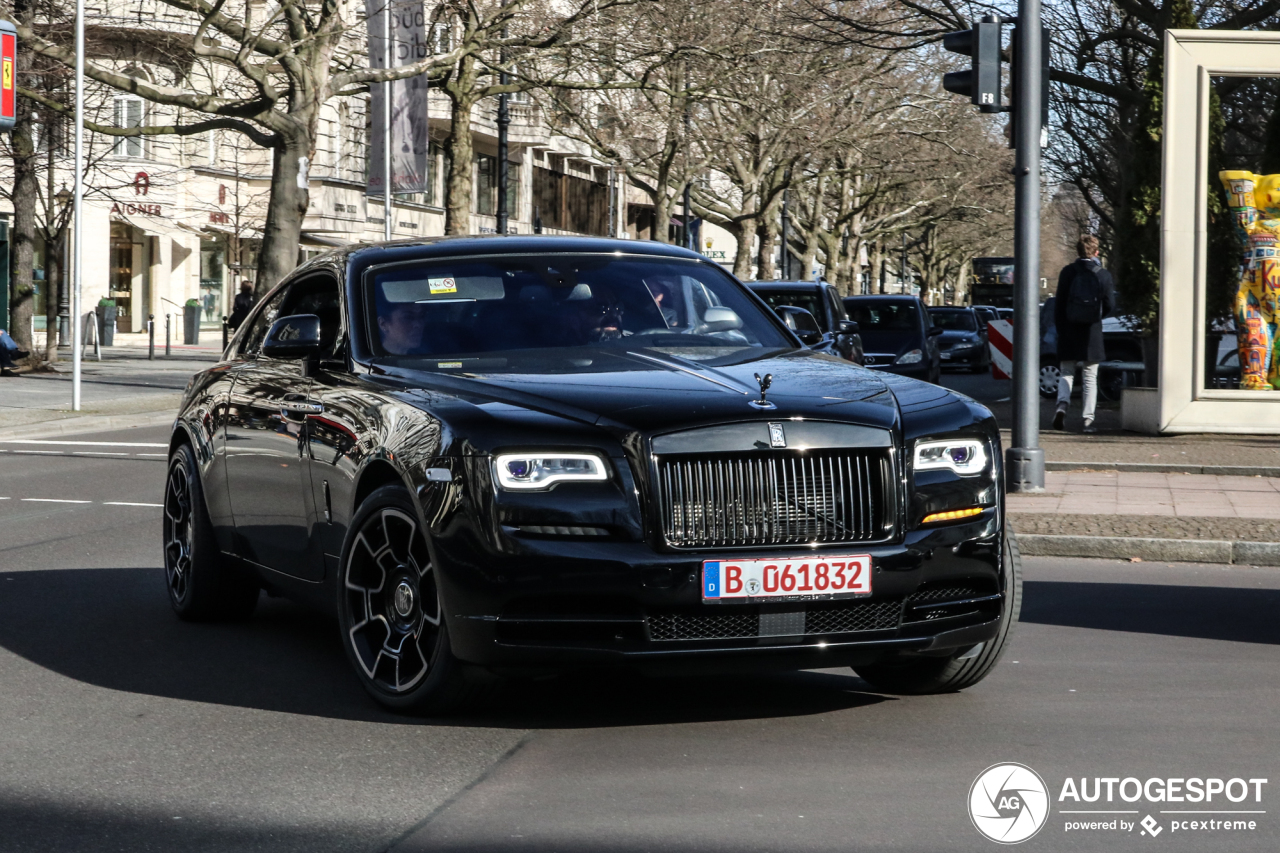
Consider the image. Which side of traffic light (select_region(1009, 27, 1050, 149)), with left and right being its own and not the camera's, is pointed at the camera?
back

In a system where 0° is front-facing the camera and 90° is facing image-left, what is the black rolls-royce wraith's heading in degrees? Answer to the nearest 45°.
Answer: approximately 315°

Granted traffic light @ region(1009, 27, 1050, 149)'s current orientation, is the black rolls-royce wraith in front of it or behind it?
behind

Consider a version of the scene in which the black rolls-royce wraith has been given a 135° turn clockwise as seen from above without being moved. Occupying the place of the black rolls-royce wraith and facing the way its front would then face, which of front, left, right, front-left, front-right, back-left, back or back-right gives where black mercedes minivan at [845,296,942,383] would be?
right

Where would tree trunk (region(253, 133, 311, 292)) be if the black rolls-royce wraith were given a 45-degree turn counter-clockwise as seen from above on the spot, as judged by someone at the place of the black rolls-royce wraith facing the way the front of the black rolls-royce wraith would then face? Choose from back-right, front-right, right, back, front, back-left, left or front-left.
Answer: left
